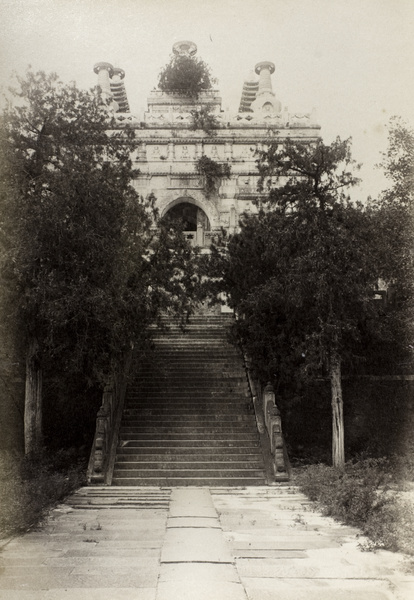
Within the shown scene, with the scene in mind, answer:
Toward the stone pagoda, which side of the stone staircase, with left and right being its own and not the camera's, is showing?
back

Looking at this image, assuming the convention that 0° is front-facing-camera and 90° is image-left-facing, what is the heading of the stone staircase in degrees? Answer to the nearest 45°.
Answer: approximately 0°

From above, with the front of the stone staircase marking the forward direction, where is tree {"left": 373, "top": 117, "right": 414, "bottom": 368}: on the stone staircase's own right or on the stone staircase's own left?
on the stone staircase's own left

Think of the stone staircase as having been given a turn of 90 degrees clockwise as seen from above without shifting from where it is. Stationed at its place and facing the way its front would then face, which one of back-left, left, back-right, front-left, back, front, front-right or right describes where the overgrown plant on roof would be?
right

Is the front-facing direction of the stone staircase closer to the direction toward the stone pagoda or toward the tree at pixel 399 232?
the tree

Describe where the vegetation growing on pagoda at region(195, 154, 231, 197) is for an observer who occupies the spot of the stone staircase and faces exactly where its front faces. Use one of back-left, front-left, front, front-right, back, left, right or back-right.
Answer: back
